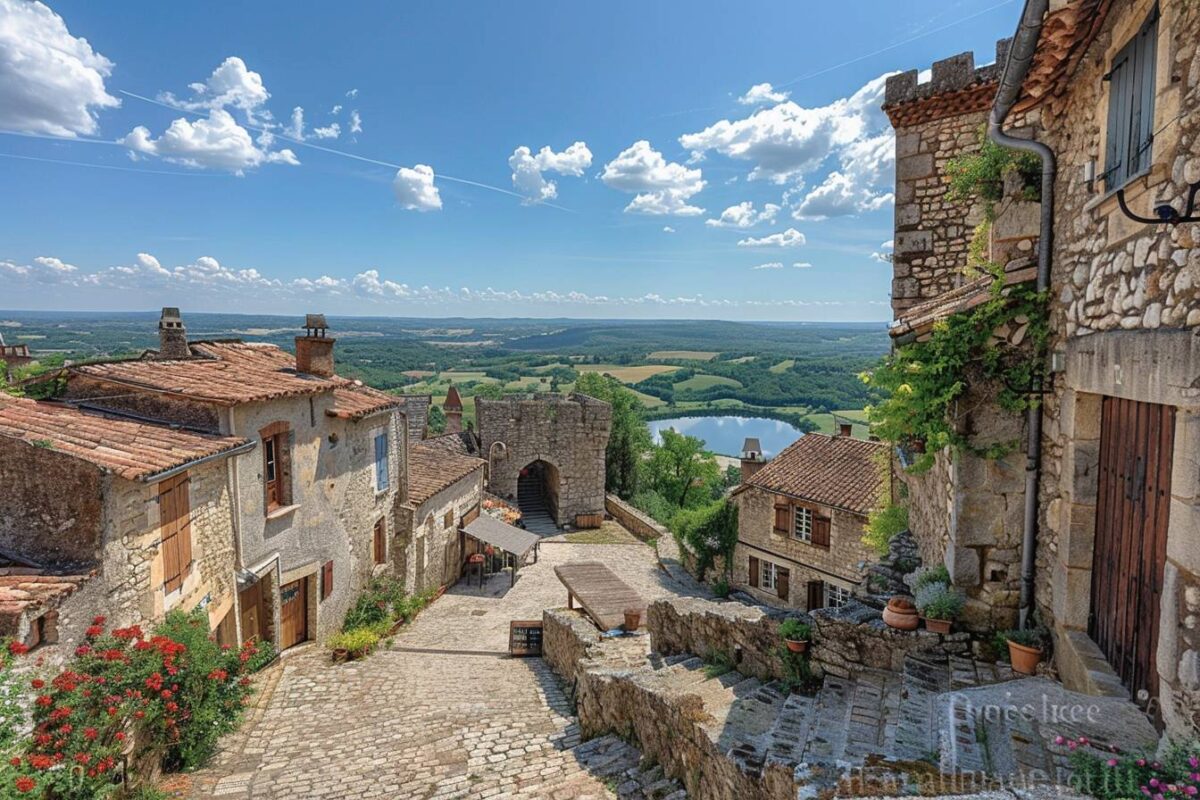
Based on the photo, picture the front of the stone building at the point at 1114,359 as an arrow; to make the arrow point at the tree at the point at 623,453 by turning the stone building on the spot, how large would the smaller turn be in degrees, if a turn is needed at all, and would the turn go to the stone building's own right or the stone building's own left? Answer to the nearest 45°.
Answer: approximately 90° to the stone building's own right

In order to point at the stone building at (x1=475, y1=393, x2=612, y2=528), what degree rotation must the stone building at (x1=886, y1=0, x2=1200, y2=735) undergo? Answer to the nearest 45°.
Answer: approximately 90° to its right

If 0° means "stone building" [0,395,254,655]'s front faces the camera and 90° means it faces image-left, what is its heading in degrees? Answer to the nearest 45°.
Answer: approximately 315°

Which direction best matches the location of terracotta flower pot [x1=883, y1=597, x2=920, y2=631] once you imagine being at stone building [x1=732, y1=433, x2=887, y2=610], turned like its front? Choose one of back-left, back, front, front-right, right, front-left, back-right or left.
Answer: front-left

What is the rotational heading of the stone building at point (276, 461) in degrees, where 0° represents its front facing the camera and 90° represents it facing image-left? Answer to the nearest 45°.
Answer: approximately 315°

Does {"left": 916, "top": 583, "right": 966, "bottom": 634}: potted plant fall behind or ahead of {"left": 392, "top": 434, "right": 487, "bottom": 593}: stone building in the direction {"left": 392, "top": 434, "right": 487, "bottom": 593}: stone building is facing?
ahead

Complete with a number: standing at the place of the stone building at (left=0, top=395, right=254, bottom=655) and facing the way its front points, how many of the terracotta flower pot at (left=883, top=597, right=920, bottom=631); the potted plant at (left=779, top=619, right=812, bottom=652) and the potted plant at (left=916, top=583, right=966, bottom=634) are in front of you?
3

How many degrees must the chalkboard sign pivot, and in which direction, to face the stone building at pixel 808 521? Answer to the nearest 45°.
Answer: approximately 135° to its left
